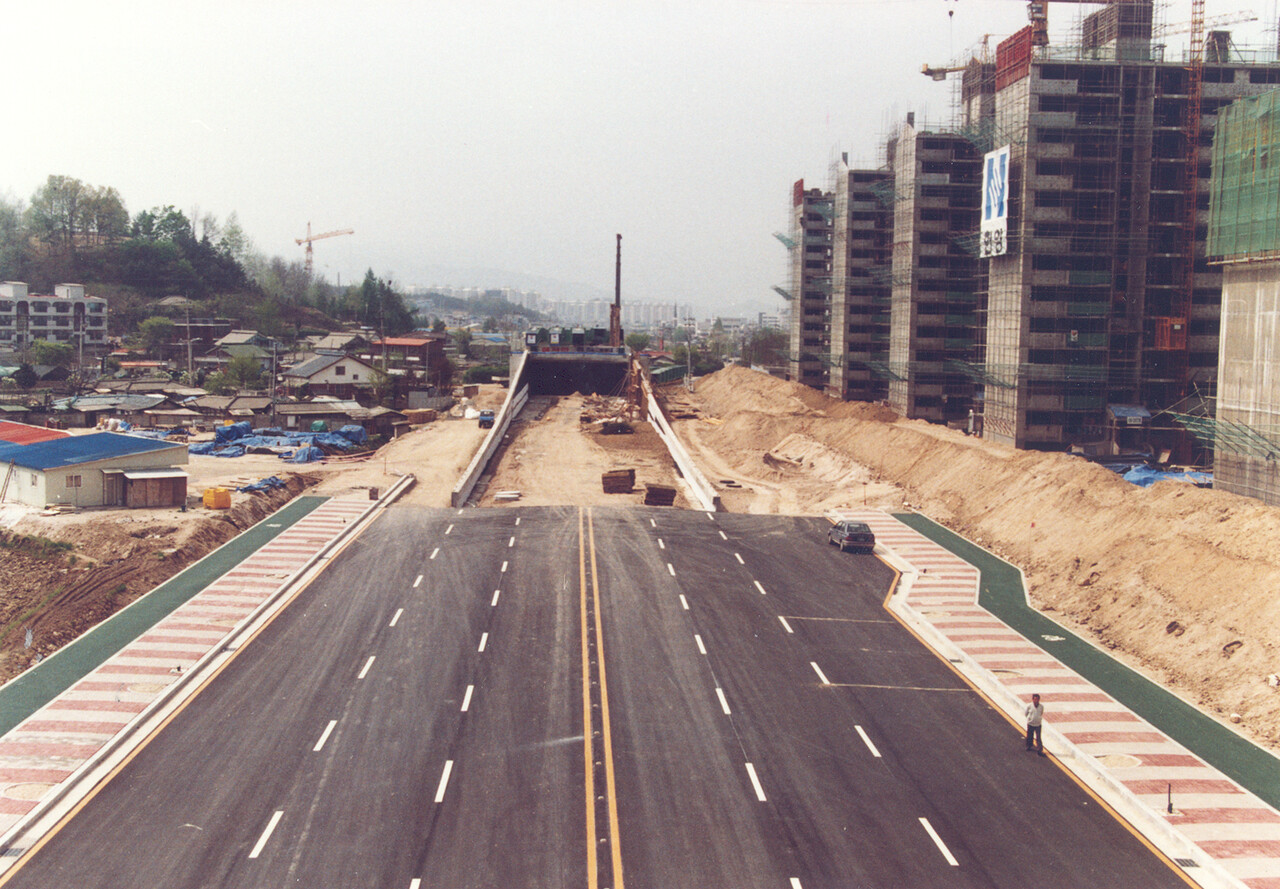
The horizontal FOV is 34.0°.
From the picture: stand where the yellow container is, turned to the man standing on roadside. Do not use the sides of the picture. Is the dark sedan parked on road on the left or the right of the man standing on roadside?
left

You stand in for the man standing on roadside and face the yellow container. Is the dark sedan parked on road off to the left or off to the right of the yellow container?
right

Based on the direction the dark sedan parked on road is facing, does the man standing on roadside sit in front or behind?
behind

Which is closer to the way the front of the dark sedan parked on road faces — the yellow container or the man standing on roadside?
the yellow container

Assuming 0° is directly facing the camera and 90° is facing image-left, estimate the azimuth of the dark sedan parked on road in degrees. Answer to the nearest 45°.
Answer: approximately 135°

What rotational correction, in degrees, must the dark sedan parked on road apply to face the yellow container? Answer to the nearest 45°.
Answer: approximately 45° to its left
